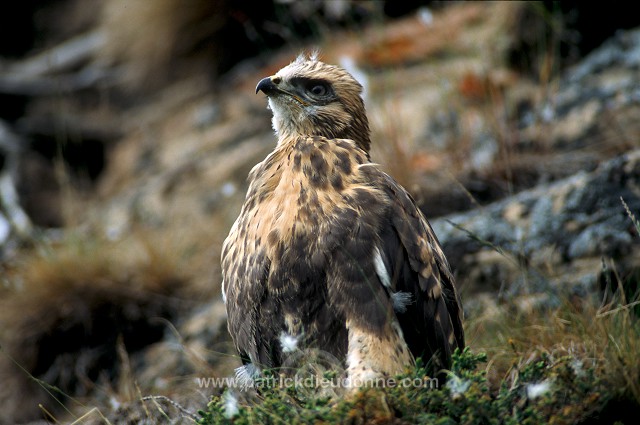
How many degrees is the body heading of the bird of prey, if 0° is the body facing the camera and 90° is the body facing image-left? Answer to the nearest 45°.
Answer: approximately 45°

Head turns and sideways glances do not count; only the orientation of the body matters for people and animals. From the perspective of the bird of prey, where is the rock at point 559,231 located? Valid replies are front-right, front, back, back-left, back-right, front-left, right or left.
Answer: back
